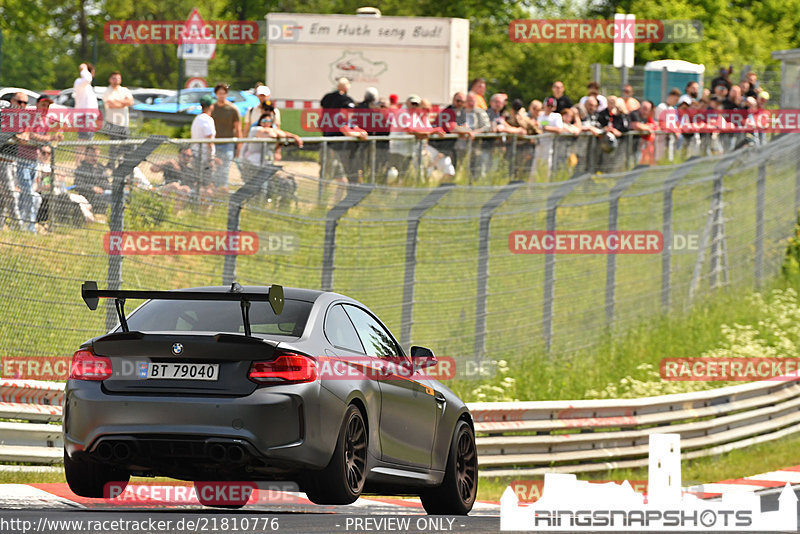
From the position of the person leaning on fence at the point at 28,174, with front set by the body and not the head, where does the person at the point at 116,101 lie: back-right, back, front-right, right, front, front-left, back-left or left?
back-left

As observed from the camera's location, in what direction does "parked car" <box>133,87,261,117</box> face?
facing to the left of the viewer

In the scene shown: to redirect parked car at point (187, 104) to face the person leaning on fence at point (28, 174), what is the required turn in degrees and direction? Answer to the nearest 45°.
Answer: approximately 90° to its left

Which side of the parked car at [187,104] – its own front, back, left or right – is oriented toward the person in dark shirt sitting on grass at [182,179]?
left

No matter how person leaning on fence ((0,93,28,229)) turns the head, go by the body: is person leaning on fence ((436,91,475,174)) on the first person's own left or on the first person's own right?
on the first person's own left

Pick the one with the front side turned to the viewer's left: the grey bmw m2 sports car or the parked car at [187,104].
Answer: the parked car

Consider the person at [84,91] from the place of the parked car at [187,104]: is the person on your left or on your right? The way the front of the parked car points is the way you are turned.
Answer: on your left

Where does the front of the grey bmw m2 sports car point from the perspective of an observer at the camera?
facing away from the viewer and to the right of the viewer

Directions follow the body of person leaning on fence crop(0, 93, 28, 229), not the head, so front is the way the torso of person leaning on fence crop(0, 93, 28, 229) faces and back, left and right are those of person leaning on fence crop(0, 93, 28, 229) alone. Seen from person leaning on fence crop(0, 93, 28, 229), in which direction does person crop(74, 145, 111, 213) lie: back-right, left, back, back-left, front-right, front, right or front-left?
left
